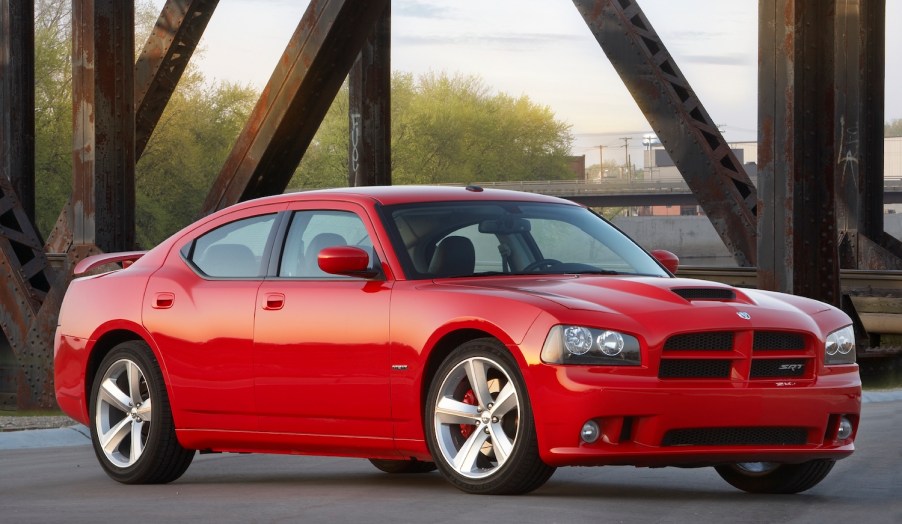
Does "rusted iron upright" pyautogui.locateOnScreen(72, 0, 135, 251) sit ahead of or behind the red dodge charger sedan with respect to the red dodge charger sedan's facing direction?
behind

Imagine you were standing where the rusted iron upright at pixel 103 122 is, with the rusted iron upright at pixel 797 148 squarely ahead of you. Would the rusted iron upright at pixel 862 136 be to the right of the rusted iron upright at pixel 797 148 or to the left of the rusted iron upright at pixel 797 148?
left

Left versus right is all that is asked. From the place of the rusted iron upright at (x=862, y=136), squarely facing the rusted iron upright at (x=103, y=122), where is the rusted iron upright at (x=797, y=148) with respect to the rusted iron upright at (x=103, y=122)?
left

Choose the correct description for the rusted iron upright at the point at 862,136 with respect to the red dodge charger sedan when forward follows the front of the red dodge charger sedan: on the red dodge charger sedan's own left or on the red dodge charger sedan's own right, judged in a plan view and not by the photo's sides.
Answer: on the red dodge charger sedan's own left

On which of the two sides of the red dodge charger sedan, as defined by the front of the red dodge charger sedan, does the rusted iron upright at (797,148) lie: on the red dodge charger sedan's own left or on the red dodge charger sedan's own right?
on the red dodge charger sedan's own left

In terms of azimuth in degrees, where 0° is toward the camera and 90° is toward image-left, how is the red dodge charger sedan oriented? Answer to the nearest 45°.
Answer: approximately 315°
